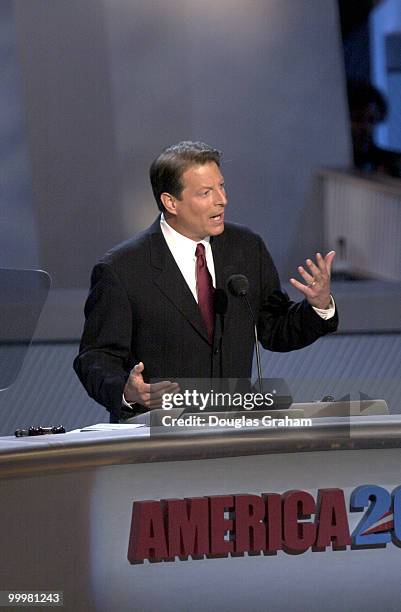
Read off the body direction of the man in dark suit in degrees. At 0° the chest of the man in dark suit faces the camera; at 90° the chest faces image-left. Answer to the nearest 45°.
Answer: approximately 315°

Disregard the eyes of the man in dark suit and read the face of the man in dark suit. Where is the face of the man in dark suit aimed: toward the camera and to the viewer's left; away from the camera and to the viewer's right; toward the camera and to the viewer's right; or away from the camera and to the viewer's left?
toward the camera and to the viewer's right
